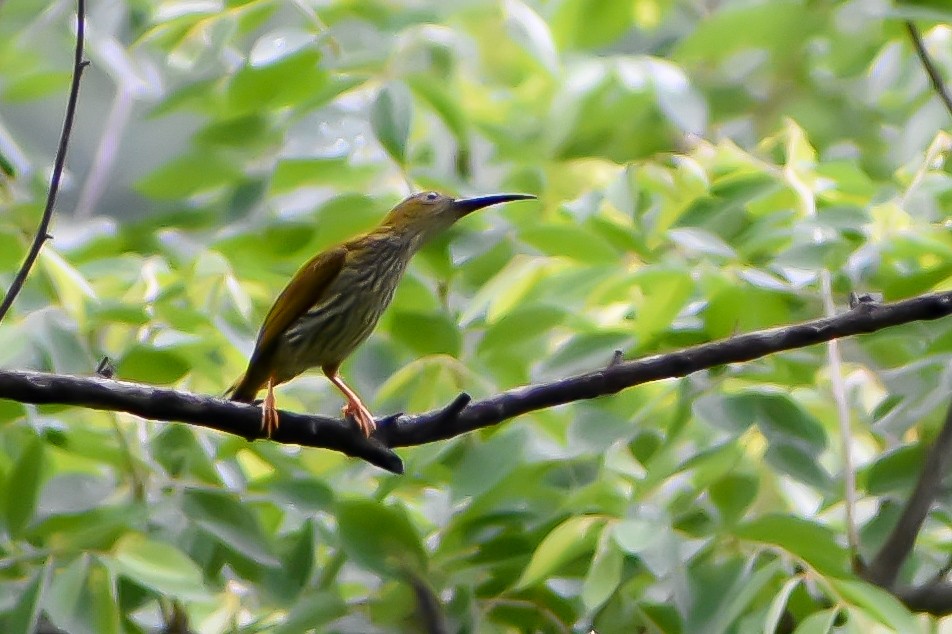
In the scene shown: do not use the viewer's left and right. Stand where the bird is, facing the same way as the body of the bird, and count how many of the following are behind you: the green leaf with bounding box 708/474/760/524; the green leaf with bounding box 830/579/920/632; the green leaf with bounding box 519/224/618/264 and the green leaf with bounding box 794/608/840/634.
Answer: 0

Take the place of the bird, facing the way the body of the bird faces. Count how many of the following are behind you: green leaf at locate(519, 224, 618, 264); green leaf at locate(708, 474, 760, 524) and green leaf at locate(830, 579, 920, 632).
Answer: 0

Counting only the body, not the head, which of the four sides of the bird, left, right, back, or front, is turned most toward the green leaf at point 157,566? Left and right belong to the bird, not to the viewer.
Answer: right

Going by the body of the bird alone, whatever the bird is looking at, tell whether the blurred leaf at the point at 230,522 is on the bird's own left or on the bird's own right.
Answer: on the bird's own right

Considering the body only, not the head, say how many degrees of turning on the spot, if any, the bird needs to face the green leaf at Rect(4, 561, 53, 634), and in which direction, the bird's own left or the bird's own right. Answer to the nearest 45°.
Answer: approximately 135° to the bird's own right

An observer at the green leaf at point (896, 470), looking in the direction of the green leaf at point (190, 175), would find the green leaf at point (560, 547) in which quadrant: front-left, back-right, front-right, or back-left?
front-left

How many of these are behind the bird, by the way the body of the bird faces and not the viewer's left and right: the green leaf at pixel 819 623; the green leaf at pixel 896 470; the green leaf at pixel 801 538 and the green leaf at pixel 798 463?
0

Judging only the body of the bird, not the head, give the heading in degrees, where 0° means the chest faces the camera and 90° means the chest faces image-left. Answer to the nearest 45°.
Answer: approximately 270°

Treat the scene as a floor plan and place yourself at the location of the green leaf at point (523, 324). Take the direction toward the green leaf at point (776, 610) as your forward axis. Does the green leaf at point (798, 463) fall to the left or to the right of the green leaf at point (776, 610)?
left

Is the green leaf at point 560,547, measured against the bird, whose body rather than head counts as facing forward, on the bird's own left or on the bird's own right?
on the bird's own right

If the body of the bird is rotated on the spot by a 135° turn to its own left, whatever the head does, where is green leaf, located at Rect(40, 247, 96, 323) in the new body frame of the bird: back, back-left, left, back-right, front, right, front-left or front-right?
left

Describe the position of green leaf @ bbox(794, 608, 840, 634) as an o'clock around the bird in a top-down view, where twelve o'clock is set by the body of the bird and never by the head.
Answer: The green leaf is roughly at 2 o'clock from the bird.
